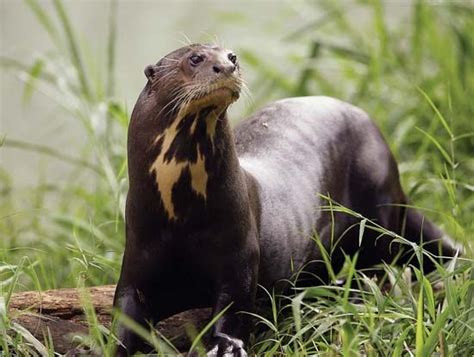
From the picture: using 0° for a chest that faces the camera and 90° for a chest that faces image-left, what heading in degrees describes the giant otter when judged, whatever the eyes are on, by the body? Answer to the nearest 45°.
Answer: approximately 45°
